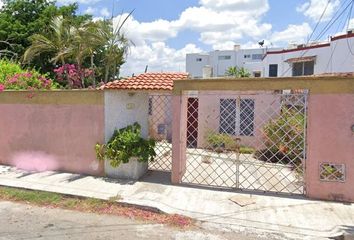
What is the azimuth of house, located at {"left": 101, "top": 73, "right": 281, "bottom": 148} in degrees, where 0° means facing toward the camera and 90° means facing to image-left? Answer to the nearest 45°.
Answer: approximately 0°

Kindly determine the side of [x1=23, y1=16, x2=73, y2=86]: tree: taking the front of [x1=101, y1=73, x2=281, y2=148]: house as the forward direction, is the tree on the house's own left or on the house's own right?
on the house's own right

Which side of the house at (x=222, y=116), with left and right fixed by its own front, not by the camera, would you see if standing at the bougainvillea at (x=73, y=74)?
right

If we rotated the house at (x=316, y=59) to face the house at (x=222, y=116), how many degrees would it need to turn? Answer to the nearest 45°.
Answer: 0° — it already faces it

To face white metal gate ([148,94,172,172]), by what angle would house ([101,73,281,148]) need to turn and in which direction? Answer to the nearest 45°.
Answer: approximately 45° to its right

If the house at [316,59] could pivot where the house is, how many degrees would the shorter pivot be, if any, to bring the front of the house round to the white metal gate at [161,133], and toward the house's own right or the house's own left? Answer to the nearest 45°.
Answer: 0° — it already faces it

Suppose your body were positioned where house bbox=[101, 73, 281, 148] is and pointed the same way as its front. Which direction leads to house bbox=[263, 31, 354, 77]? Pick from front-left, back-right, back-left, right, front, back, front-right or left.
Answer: back-left

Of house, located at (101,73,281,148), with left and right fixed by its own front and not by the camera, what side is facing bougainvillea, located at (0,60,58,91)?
right

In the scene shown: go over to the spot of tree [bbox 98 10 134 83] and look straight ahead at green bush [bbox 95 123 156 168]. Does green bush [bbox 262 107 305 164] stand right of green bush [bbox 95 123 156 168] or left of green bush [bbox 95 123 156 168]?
left
